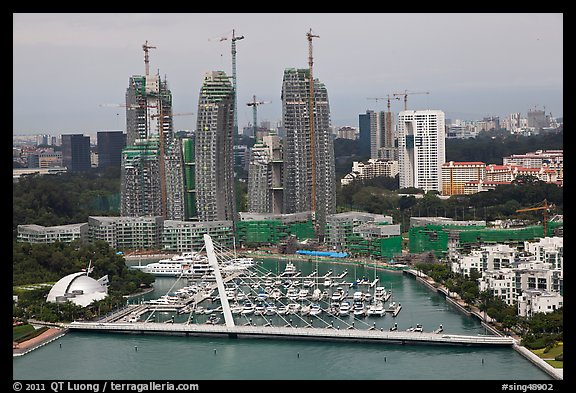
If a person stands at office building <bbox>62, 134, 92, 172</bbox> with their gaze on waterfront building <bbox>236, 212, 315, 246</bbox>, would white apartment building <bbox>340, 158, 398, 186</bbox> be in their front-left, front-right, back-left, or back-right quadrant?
front-left

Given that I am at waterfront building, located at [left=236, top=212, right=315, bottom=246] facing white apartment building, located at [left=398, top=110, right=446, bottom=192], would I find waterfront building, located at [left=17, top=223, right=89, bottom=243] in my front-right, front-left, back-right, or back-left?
back-left

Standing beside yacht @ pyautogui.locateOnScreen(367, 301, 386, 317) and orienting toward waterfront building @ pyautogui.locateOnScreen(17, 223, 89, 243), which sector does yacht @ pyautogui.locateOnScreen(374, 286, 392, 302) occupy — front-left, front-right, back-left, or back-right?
front-right

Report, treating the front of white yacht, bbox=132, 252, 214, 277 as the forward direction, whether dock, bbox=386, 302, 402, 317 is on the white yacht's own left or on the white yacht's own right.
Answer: on the white yacht's own left

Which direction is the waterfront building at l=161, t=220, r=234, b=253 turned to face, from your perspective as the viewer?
facing the viewer

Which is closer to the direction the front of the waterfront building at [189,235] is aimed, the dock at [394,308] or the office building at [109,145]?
the dock

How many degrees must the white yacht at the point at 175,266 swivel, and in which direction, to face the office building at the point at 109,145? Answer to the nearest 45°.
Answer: approximately 90° to its right

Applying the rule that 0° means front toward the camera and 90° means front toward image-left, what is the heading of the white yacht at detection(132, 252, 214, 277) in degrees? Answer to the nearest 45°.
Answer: approximately 90°

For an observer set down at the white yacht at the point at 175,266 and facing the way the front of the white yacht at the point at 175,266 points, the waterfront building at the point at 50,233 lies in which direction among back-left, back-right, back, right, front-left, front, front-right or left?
front-right

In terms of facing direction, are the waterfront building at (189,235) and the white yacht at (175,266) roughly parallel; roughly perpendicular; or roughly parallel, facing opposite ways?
roughly perpendicular

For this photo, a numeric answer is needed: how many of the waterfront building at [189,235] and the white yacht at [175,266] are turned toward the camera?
1

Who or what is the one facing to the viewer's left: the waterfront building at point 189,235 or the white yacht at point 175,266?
the white yacht

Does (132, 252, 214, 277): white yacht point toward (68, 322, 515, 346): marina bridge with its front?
no

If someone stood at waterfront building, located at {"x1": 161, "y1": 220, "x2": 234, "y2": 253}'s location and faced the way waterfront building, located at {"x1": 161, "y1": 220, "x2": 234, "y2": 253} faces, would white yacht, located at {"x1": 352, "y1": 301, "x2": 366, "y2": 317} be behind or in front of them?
in front

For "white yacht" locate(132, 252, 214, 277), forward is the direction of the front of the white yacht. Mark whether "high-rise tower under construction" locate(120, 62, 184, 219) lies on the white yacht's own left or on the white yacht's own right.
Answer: on the white yacht's own right

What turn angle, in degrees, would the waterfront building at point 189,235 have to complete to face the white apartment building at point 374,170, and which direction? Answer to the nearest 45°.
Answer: approximately 135° to its left

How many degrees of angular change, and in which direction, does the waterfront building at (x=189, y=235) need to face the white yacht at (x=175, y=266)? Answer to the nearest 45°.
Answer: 0° — it already faces it
